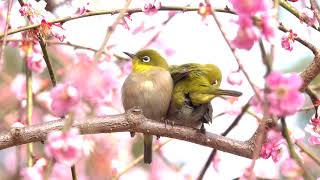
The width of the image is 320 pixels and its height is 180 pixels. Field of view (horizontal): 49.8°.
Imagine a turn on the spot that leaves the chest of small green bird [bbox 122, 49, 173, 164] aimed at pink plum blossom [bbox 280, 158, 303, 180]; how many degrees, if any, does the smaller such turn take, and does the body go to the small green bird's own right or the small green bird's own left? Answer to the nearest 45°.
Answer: approximately 45° to the small green bird's own left

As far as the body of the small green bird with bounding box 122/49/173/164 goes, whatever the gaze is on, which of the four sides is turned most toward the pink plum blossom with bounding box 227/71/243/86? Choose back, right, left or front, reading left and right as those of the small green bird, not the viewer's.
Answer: left

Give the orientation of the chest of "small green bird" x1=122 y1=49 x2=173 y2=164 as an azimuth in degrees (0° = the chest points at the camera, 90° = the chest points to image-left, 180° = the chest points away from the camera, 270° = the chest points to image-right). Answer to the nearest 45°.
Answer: approximately 45°

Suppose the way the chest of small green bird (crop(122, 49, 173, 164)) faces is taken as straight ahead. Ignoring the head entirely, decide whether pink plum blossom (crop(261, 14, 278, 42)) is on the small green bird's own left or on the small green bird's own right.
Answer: on the small green bird's own left

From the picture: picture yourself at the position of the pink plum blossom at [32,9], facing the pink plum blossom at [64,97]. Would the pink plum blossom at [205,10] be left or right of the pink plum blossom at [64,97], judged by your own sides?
left

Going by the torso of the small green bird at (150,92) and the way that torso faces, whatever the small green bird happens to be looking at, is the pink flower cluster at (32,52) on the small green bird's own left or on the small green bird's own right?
on the small green bird's own right
